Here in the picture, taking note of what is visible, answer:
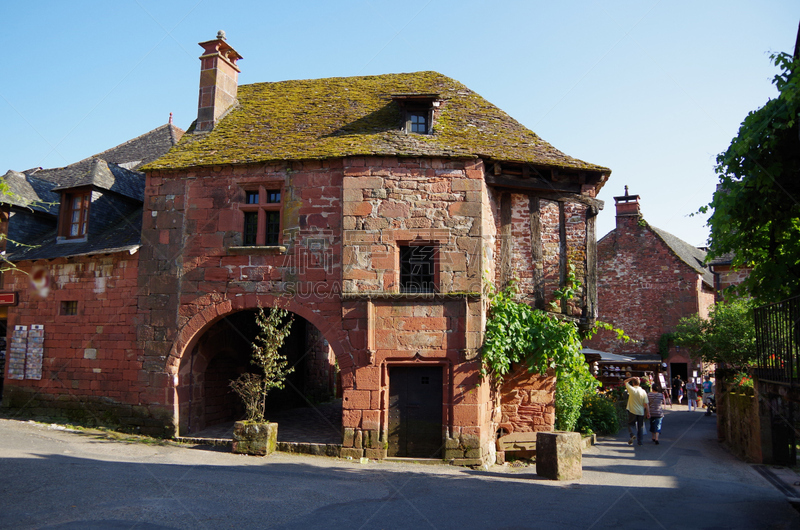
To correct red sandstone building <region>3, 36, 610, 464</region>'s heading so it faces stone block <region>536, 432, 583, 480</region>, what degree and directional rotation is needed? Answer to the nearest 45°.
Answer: approximately 45° to its left

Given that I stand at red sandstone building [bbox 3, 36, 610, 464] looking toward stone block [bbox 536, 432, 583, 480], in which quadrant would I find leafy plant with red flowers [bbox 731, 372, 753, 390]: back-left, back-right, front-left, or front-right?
front-left

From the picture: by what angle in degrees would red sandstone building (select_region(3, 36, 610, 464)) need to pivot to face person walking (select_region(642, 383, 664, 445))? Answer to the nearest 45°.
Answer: approximately 90° to its left

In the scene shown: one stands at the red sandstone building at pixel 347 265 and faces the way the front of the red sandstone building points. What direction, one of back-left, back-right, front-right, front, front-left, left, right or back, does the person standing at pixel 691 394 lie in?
back-left

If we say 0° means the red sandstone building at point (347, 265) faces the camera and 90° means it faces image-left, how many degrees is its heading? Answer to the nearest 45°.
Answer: approximately 0°

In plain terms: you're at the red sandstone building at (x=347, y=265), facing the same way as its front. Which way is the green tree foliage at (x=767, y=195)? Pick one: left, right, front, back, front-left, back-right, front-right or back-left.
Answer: front-left

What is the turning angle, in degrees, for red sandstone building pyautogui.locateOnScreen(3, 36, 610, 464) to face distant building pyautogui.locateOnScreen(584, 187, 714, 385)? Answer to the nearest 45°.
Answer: approximately 135° to its left

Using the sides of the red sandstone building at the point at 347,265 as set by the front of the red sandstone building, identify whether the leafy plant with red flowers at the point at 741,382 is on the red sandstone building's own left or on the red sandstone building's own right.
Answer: on the red sandstone building's own left

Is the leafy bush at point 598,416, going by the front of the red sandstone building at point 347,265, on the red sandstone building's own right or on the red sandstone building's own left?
on the red sandstone building's own left

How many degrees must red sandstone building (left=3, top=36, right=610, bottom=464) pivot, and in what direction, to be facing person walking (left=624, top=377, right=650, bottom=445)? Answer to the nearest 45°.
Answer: approximately 90° to its left
